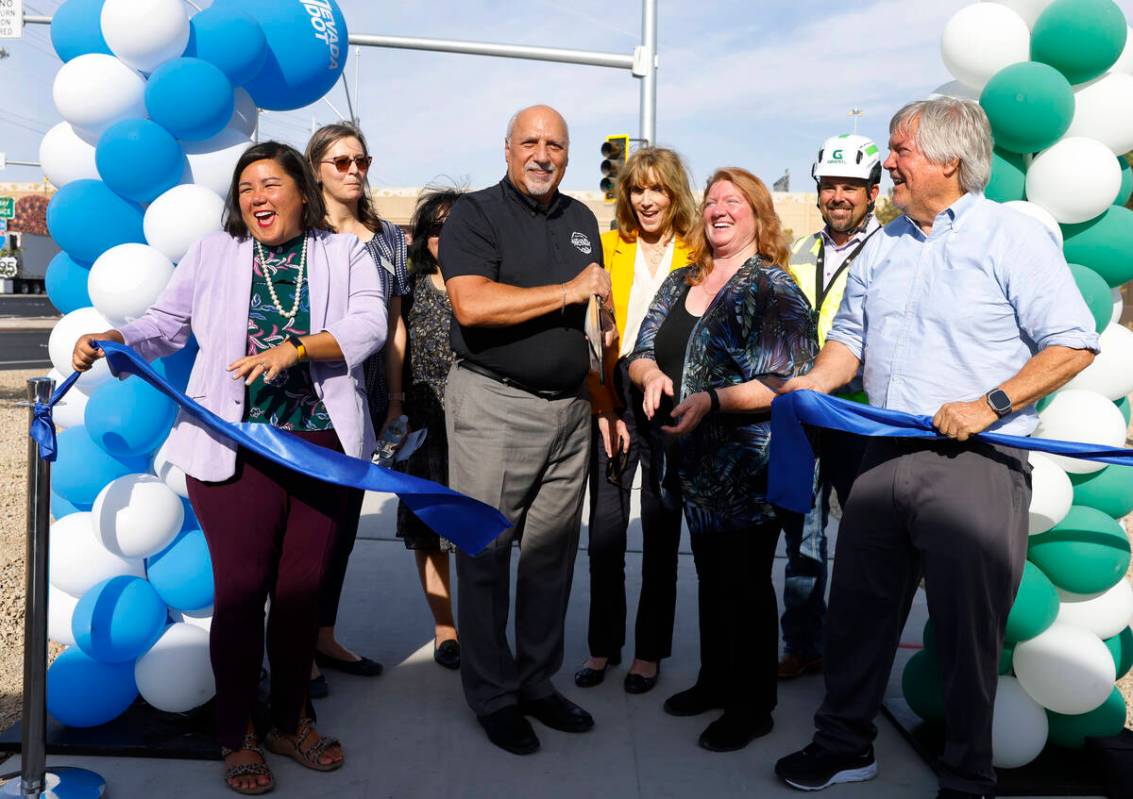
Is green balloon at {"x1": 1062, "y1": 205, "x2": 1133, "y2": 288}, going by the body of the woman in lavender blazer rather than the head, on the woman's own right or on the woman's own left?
on the woman's own left

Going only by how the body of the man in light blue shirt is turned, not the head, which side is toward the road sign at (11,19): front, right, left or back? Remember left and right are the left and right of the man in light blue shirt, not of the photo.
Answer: right

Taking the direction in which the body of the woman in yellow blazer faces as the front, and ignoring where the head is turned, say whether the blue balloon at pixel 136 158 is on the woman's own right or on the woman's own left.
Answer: on the woman's own right

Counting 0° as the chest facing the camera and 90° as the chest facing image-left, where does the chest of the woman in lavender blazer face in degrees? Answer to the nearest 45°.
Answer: approximately 0°

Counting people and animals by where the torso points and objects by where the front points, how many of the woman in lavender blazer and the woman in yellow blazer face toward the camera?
2

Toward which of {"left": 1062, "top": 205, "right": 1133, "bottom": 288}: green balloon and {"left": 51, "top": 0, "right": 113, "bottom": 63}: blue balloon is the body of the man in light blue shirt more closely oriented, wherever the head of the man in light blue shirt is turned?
the blue balloon

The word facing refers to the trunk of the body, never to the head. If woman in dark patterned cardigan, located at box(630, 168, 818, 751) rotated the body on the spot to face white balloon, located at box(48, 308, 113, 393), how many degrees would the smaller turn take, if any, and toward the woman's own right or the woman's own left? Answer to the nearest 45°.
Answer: approximately 45° to the woman's own right
